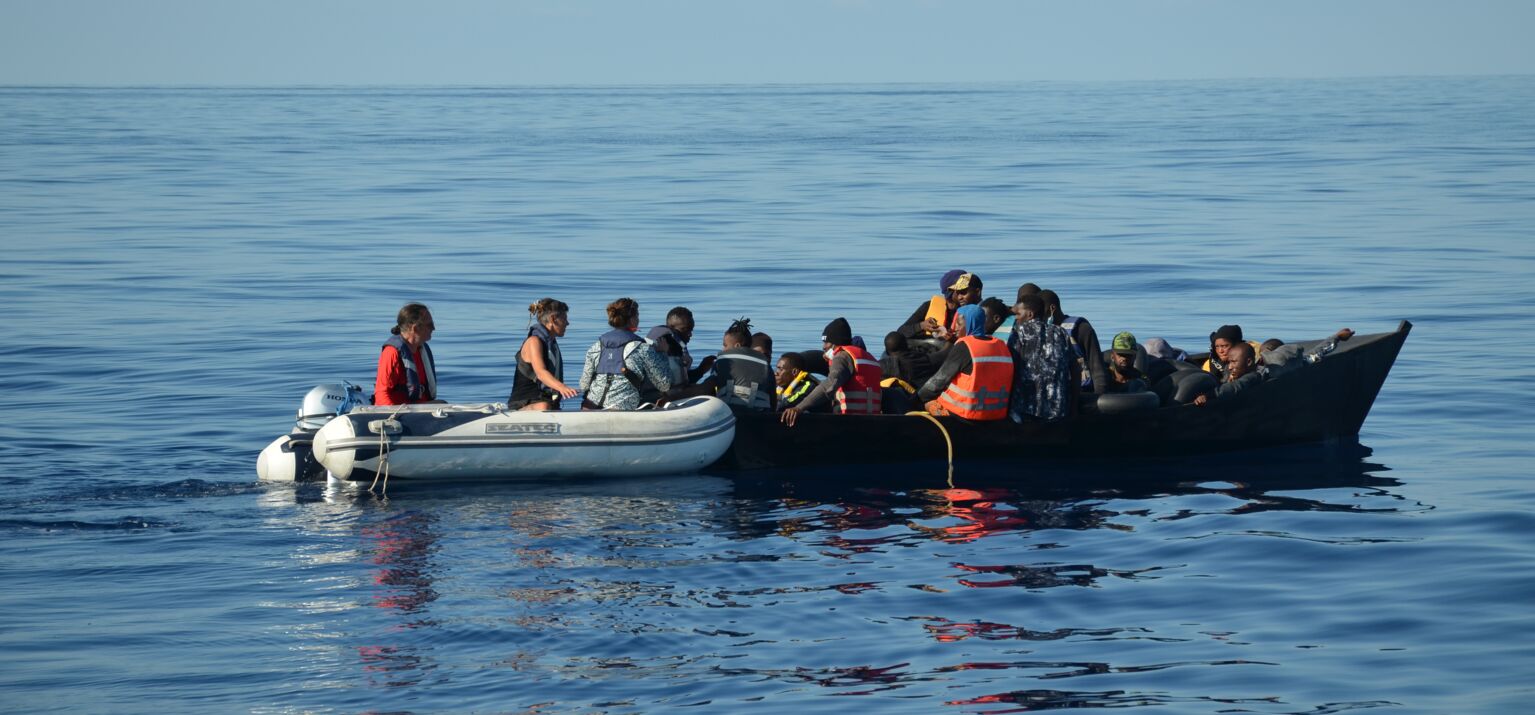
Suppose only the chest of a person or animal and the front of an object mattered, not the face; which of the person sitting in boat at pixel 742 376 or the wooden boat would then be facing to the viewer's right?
the wooden boat

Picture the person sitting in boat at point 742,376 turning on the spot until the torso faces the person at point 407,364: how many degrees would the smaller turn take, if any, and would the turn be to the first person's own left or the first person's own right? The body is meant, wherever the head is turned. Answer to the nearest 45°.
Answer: approximately 90° to the first person's own left

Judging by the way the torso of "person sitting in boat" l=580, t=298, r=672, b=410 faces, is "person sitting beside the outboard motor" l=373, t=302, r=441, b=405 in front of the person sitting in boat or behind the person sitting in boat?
behind

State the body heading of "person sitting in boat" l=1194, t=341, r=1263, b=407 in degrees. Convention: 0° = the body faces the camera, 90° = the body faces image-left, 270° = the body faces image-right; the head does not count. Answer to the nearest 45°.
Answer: approximately 45°

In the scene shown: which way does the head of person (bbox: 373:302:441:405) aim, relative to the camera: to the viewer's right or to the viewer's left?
to the viewer's right

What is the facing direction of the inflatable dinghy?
to the viewer's right

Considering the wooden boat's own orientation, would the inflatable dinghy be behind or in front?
behind

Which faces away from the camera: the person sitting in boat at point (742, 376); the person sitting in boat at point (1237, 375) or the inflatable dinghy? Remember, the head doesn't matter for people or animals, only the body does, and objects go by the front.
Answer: the person sitting in boat at point (742, 376)

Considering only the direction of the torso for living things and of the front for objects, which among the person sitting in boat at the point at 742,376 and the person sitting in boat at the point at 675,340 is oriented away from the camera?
the person sitting in boat at the point at 742,376

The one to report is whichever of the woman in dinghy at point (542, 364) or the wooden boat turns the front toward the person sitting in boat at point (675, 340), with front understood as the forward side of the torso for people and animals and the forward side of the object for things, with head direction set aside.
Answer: the woman in dinghy

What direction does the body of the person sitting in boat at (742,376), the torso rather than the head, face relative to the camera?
away from the camera
